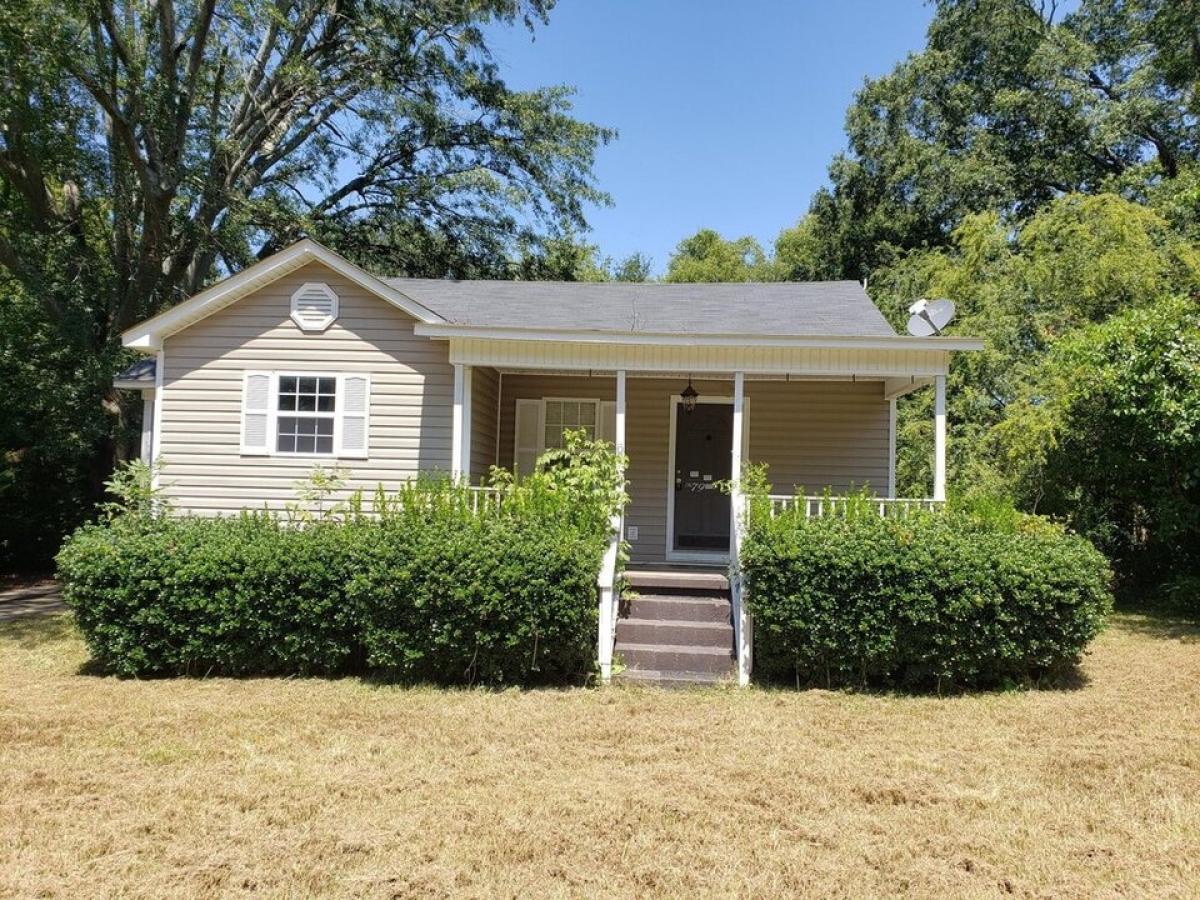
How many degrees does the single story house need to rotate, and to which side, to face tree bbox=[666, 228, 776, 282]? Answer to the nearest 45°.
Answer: approximately 180°

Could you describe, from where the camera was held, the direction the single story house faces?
facing the viewer

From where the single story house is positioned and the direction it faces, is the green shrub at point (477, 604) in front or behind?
in front

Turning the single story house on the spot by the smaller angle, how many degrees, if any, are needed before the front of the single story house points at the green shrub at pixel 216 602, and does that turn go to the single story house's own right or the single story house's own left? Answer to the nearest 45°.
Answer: approximately 45° to the single story house's own right

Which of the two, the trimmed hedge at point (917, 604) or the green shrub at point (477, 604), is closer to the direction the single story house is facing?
the green shrub

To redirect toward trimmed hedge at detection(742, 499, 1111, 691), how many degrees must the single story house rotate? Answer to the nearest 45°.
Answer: approximately 45° to its left

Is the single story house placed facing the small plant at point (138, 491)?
no

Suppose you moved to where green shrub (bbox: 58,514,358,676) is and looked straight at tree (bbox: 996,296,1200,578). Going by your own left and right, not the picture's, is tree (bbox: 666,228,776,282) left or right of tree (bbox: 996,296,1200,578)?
left

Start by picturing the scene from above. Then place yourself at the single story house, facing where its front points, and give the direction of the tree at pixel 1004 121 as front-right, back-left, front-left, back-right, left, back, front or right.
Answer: back-left

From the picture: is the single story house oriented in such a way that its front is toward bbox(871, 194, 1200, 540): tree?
no

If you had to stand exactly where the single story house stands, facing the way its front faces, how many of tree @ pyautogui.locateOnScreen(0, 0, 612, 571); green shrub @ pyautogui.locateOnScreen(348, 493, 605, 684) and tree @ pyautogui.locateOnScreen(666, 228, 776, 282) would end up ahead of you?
1

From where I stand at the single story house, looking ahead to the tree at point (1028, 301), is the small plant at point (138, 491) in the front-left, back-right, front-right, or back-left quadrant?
back-left

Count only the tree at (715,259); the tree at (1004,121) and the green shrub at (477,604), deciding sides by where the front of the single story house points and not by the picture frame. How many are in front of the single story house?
1

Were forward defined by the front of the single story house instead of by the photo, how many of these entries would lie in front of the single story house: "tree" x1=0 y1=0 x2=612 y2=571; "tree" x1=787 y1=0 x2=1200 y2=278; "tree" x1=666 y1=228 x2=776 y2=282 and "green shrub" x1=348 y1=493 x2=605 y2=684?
1

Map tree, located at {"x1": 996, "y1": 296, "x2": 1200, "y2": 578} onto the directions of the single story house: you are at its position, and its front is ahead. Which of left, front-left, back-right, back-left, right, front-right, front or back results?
left
